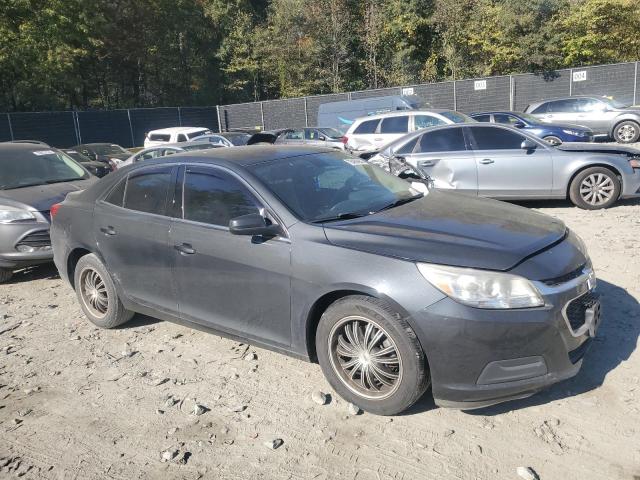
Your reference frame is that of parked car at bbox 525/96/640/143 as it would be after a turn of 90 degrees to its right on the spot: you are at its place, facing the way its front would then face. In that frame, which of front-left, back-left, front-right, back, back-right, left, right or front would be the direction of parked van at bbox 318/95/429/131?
right

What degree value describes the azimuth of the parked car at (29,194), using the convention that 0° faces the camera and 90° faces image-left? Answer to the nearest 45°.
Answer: approximately 315°

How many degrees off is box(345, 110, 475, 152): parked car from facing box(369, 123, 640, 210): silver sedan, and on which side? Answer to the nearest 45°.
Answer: approximately 90° to its right

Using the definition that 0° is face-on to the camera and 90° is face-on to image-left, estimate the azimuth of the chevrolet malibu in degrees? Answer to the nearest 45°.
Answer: approximately 315°

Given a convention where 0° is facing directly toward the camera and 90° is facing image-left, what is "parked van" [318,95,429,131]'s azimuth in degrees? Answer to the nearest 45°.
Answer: approximately 270°

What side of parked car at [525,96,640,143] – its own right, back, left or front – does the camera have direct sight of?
right

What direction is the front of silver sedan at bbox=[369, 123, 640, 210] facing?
to the viewer's right
